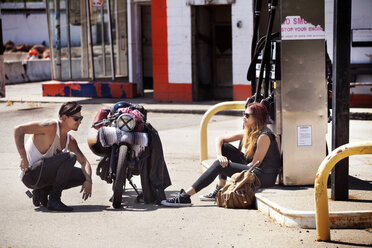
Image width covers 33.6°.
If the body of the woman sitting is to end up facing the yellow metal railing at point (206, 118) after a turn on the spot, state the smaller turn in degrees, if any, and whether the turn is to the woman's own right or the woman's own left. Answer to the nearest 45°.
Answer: approximately 90° to the woman's own right

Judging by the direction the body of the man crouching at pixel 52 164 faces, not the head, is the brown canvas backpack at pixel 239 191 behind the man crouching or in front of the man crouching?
in front

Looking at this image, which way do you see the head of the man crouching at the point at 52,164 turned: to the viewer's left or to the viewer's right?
to the viewer's right

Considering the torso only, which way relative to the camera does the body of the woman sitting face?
to the viewer's left

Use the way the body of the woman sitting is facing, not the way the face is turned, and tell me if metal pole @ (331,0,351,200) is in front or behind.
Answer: behind

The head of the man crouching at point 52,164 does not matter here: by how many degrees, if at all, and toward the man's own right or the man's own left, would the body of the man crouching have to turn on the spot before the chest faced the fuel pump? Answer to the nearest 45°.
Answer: approximately 45° to the man's own left

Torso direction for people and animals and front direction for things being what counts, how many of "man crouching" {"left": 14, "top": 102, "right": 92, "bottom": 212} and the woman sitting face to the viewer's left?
1

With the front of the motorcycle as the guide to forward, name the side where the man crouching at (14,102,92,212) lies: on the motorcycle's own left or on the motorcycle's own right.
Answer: on the motorcycle's own right

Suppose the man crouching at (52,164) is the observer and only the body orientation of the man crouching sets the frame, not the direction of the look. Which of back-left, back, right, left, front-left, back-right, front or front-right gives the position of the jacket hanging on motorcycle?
front-left

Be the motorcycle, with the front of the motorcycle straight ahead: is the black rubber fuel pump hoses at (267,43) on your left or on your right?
on your left

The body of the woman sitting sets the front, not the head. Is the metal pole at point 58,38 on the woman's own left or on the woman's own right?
on the woman's own right

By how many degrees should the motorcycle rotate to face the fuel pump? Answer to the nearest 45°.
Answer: approximately 90° to its left

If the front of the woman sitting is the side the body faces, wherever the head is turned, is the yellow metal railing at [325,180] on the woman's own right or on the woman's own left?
on the woman's own left

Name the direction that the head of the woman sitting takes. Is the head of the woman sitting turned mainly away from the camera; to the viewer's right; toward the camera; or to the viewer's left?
to the viewer's left

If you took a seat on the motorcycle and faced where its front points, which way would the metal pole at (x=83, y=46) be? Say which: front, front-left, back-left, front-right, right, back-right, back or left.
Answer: back

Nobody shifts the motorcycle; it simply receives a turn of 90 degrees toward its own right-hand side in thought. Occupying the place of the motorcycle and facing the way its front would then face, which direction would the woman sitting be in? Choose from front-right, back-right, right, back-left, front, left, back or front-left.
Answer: back
